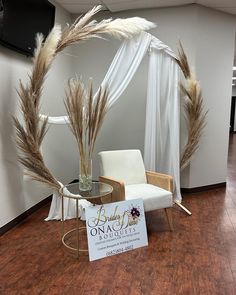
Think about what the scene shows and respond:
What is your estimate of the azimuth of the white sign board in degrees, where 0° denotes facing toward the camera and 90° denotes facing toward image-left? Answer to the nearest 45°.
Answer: approximately 315°

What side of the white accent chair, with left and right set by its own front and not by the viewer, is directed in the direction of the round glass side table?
right

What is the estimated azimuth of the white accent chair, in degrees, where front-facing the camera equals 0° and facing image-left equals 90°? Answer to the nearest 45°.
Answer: approximately 315°
